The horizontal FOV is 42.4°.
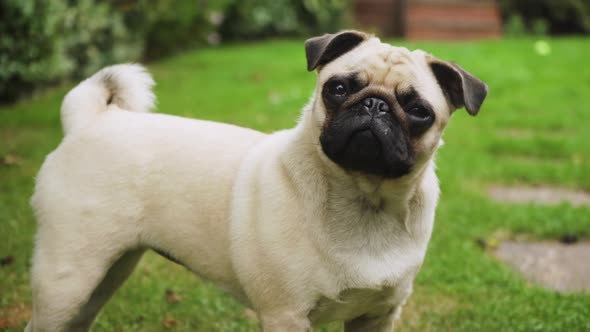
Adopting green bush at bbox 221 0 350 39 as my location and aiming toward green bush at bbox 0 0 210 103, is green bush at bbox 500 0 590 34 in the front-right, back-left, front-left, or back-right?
back-left

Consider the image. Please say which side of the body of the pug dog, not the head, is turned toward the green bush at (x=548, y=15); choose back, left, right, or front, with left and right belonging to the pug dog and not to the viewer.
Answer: left

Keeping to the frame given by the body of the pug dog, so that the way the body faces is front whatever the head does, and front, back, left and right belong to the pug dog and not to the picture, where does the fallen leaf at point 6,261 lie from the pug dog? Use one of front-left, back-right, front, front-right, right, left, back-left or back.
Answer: back

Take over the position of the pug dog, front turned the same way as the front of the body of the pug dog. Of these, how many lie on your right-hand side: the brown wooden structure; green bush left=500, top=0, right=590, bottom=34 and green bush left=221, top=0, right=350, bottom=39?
0

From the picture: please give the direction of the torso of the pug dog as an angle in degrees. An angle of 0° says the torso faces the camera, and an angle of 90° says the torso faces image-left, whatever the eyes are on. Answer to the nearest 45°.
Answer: approximately 315°

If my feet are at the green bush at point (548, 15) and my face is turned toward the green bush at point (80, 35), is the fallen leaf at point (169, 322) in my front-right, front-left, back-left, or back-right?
front-left

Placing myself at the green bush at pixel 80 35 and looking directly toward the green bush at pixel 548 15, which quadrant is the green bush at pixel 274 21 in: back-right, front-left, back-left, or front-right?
front-left

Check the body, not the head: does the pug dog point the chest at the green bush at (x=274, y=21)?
no

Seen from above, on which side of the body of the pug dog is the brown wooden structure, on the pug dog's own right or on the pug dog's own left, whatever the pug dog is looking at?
on the pug dog's own left

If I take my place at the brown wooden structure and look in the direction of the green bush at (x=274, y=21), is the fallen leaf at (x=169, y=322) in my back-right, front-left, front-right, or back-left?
front-left

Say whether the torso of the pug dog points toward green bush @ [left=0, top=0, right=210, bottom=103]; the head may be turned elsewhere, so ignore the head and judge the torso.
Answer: no

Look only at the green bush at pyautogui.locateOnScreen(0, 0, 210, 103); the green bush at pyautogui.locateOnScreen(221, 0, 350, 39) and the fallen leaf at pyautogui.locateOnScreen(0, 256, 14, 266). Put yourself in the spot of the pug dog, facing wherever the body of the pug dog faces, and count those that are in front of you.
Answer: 0
